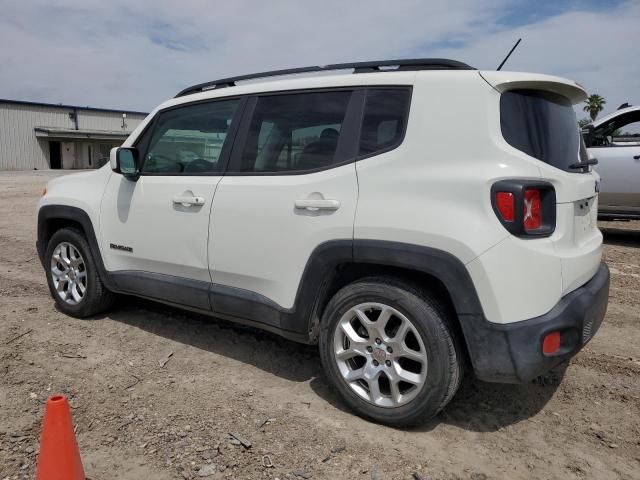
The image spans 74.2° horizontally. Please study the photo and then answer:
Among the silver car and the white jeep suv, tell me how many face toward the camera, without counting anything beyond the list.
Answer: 0

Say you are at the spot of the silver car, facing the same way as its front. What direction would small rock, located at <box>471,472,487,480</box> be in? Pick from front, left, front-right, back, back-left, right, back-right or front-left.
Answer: left

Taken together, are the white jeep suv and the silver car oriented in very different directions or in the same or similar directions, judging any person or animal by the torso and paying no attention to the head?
same or similar directions

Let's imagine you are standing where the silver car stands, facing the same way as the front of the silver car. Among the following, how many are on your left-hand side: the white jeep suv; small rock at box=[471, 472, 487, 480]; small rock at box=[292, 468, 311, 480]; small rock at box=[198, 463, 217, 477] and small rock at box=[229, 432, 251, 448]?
5

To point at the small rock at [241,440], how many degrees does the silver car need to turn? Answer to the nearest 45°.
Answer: approximately 90° to its left

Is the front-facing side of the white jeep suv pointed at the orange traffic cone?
no

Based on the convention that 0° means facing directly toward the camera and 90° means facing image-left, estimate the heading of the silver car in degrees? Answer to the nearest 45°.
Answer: approximately 90°

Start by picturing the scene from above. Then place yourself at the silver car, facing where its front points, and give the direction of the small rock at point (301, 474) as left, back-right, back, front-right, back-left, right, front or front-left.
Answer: left

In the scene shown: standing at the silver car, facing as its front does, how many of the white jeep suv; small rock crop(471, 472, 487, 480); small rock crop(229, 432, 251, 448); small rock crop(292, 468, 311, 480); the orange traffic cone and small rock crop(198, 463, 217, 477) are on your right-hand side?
0

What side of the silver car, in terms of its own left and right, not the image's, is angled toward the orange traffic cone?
left

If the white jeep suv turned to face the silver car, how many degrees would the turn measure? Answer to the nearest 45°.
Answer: approximately 90° to its right

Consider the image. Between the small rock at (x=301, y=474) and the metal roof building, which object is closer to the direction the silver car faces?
the metal roof building

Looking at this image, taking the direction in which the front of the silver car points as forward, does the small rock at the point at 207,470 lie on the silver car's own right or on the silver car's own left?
on the silver car's own left

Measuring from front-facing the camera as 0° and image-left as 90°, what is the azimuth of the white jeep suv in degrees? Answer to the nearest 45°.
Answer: approximately 135°
